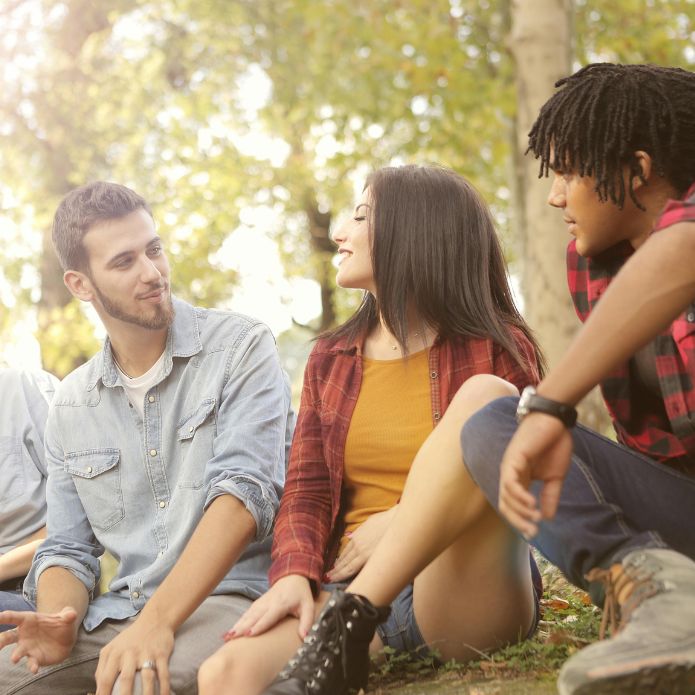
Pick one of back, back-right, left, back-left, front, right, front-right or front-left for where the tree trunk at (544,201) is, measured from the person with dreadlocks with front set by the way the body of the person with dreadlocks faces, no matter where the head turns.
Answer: back-right

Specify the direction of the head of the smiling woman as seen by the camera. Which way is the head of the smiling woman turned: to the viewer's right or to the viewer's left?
to the viewer's left

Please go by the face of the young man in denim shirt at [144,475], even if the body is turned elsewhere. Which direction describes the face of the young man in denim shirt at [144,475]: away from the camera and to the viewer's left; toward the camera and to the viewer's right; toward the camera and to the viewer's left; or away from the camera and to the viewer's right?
toward the camera and to the viewer's right

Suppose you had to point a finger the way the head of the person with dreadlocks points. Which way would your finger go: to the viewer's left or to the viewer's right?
to the viewer's left

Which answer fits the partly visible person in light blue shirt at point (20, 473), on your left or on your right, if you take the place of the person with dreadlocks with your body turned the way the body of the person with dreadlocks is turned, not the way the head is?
on your right

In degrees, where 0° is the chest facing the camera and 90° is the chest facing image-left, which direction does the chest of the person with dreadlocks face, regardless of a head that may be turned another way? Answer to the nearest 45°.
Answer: approximately 45°
